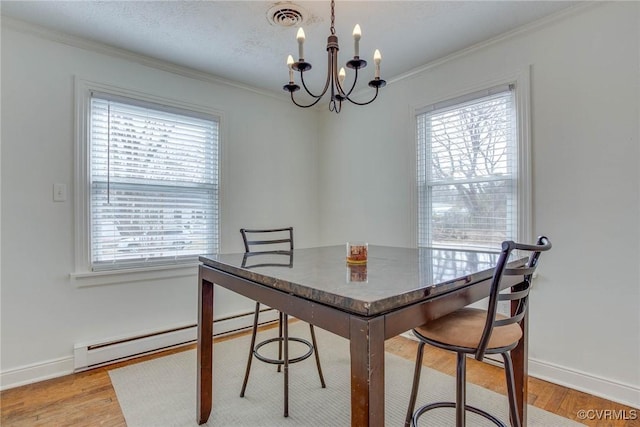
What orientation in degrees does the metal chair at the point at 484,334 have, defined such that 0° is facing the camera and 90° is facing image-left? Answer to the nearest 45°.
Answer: approximately 135°

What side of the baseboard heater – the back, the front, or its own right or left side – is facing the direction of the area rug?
front

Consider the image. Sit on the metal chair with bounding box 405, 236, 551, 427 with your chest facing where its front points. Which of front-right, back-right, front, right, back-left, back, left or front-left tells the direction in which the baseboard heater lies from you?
front-left

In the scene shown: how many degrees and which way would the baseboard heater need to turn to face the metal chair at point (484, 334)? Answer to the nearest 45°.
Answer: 0° — it already faces it

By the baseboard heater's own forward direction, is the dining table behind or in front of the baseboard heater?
in front

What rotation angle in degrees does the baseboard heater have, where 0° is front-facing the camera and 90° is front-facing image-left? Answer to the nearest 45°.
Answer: approximately 315°
